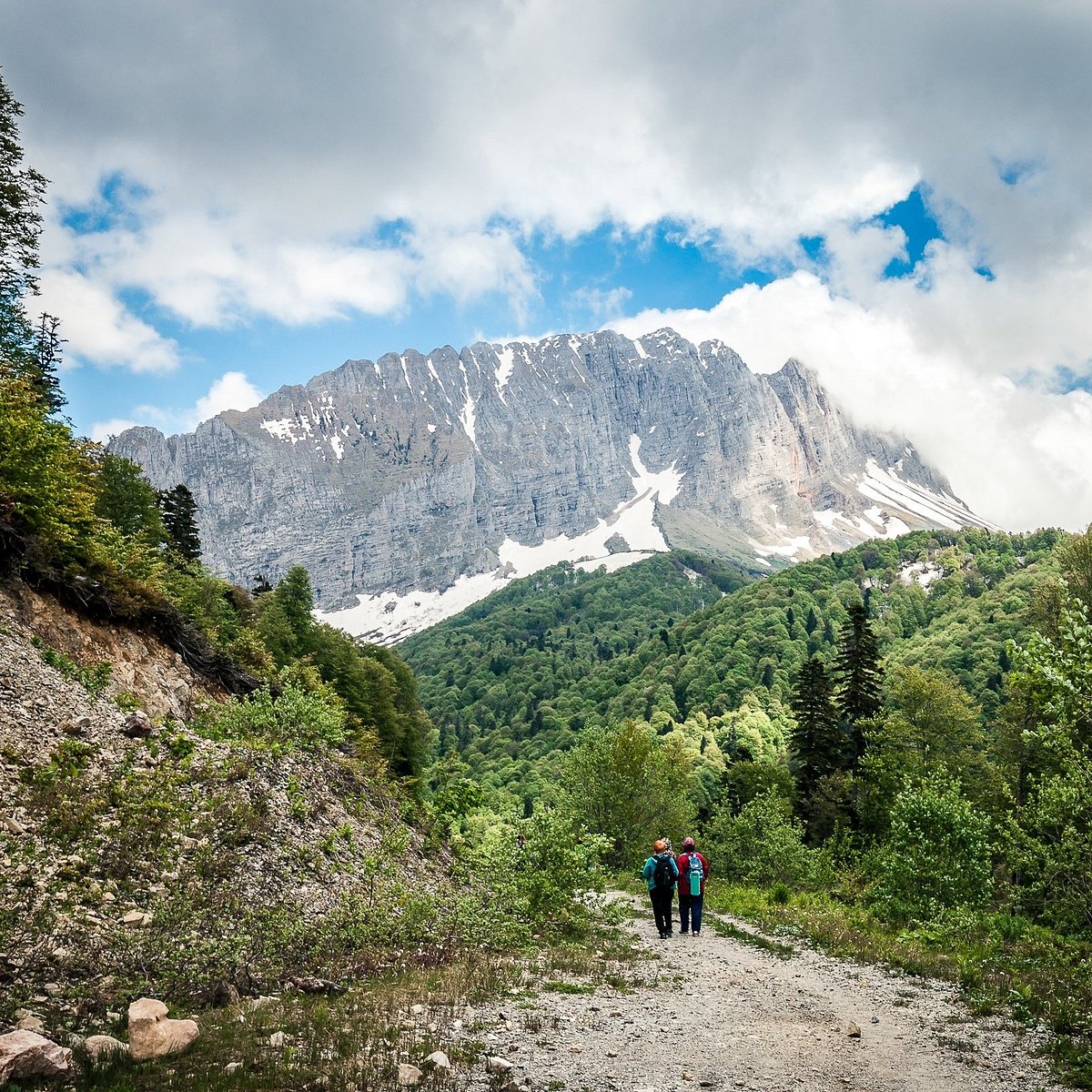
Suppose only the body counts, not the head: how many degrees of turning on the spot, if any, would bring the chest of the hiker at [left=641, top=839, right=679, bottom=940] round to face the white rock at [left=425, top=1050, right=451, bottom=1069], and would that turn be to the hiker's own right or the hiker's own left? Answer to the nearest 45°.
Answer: approximately 180°

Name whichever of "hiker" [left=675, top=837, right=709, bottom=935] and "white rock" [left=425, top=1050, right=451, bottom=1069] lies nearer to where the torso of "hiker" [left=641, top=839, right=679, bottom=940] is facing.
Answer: the hiker

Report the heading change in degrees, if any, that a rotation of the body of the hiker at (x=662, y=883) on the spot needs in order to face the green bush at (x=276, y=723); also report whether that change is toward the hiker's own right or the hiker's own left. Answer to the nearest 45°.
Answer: approximately 90° to the hiker's own left

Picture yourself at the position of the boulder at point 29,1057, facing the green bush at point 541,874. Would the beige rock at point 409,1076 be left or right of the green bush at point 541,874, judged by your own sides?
right

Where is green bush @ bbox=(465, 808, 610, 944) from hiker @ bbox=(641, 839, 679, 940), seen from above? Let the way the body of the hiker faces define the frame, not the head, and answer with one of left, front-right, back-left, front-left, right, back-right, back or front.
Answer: back-left

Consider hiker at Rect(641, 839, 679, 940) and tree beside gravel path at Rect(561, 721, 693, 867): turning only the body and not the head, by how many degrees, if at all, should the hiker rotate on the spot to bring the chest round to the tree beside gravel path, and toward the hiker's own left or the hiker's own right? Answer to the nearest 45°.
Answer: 0° — they already face it

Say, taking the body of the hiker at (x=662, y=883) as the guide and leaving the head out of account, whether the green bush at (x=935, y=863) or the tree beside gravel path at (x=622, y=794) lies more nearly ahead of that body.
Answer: the tree beside gravel path

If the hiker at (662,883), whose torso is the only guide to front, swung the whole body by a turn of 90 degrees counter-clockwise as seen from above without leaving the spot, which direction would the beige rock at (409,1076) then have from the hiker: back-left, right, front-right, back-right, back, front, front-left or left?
left

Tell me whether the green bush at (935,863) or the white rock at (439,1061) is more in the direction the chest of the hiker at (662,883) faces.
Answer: the green bush

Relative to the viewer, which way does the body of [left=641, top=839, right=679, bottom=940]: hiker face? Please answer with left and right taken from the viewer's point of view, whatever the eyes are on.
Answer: facing away from the viewer

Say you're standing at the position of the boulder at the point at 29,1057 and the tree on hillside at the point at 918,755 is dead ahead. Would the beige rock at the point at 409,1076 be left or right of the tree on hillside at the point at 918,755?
right

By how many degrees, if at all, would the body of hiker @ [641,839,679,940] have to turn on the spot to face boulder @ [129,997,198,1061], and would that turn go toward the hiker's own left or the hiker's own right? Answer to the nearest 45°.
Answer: approximately 180°

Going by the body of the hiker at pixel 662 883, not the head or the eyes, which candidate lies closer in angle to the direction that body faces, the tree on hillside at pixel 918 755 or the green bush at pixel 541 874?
the tree on hillside
